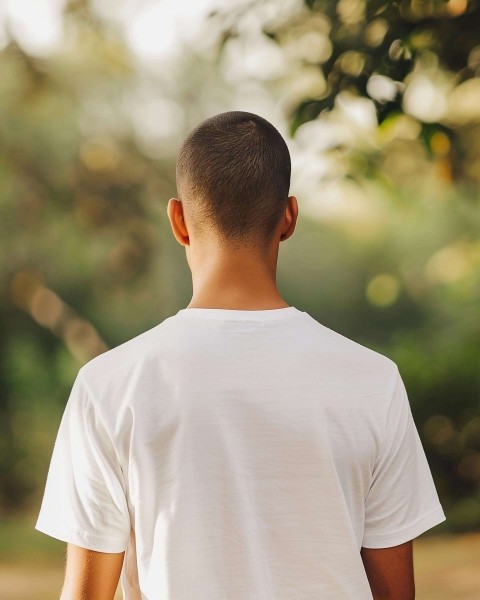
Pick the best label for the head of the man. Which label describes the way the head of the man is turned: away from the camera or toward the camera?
away from the camera

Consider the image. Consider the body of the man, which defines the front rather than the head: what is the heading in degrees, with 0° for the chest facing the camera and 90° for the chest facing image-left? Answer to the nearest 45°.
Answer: approximately 180°
